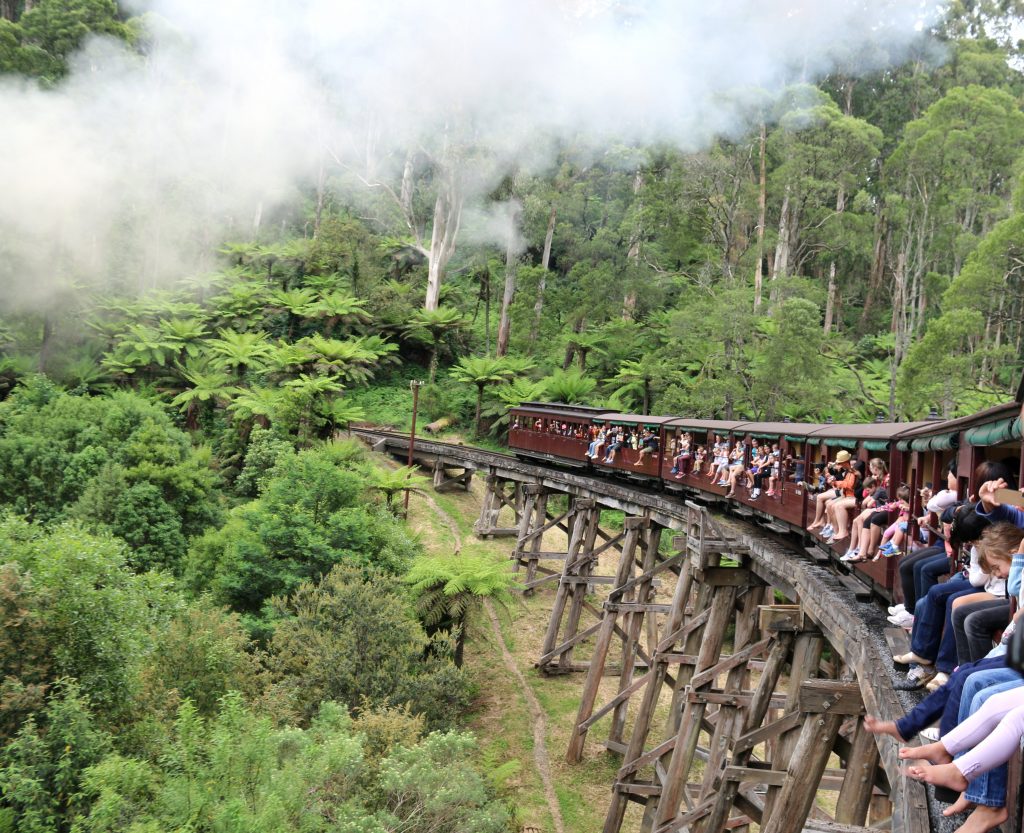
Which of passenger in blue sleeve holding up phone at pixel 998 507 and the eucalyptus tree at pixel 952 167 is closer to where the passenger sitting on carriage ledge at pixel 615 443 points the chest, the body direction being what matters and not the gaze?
the passenger in blue sleeve holding up phone

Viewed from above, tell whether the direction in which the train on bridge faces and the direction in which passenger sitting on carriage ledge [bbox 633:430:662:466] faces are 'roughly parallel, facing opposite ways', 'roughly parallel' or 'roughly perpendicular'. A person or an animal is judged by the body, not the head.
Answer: roughly perpendicular

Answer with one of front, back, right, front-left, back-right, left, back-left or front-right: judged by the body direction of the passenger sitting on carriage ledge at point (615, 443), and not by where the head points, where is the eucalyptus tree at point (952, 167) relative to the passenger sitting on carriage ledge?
back

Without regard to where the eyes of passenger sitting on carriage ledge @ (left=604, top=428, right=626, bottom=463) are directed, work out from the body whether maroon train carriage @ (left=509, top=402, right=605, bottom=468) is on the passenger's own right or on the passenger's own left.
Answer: on the passenger's own right

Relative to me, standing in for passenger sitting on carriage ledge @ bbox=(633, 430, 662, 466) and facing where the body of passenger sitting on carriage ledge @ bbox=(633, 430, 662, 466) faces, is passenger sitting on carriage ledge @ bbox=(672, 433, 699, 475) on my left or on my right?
on my left
